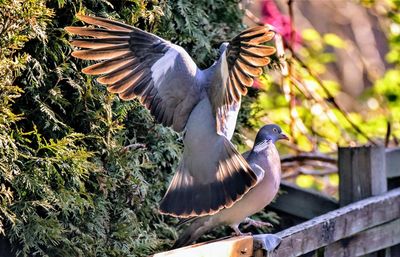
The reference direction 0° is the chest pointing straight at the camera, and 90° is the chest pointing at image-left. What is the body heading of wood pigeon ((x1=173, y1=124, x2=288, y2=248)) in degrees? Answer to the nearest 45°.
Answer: approximately 270°
